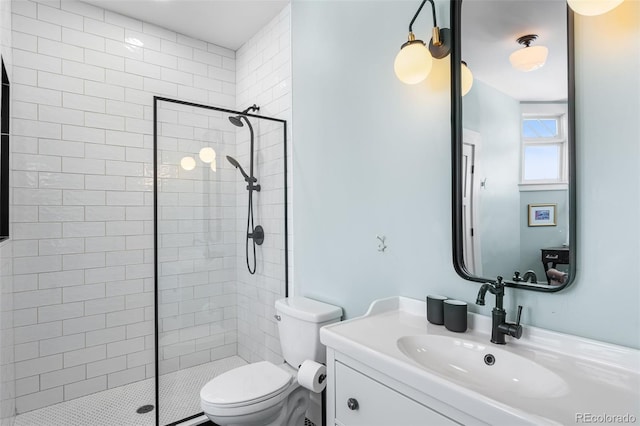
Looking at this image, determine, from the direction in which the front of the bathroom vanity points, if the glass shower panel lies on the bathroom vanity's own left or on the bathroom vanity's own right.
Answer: on the bathroom vanity's own right

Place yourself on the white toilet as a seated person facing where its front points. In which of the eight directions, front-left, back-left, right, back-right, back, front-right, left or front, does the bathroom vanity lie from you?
left

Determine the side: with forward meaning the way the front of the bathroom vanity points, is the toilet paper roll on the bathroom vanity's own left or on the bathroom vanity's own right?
on the bathroom vanity's own right

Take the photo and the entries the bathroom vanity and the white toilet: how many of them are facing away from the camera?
0

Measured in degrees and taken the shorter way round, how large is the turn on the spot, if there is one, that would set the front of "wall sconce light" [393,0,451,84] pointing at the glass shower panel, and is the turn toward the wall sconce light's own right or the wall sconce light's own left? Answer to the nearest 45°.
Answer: approximately 45° to the wall sconce light's own right

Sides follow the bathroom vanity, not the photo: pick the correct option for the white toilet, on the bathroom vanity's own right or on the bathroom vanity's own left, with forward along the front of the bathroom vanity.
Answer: on the bathroom vanity's own right

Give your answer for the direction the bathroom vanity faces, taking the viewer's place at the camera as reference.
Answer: facing the viewer and to the left of the viewer

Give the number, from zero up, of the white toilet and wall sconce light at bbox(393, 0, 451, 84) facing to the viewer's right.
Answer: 0
